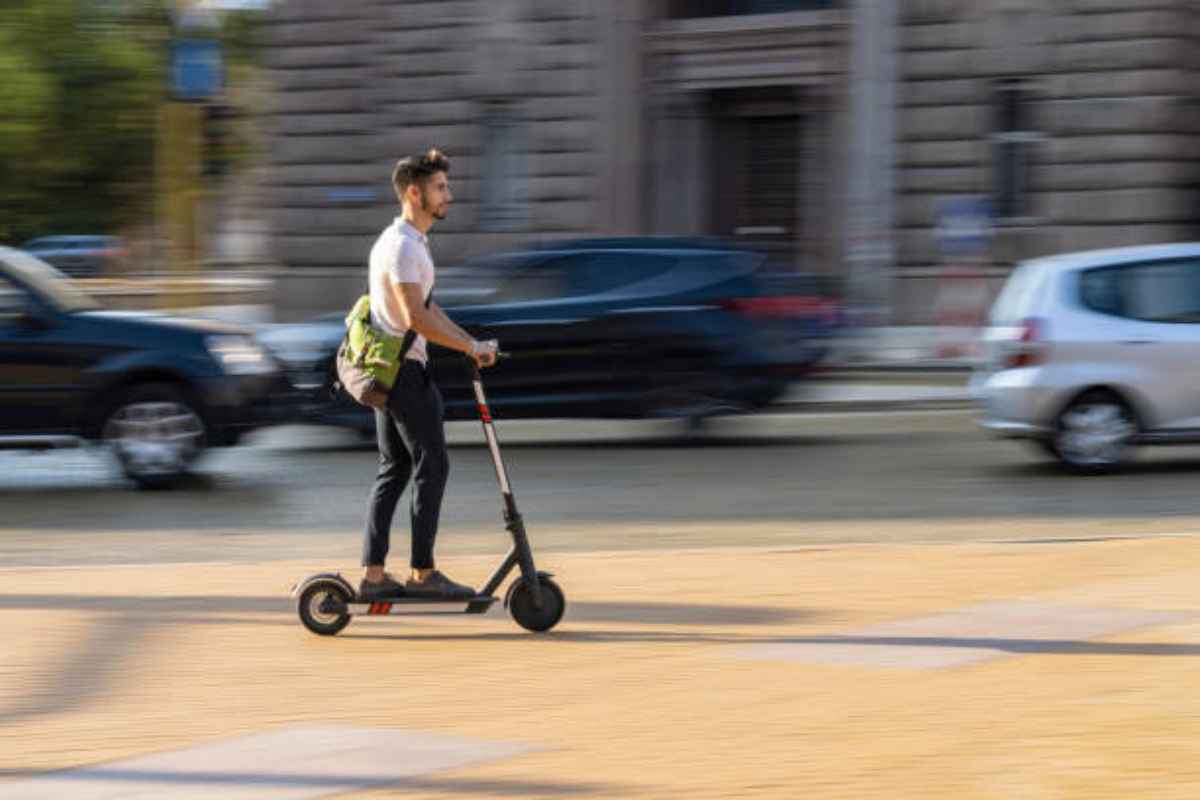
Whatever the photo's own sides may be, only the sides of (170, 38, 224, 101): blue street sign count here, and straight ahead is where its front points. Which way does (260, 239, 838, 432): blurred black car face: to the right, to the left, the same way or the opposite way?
to the right

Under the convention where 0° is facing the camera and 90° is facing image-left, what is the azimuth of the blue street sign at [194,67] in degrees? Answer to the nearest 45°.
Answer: approximately 0°

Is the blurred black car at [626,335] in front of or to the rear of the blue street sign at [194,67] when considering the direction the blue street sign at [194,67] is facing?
in front

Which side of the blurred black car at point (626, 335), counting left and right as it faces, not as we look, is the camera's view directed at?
left

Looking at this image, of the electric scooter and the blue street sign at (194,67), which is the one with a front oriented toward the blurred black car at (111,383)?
the blue street sign

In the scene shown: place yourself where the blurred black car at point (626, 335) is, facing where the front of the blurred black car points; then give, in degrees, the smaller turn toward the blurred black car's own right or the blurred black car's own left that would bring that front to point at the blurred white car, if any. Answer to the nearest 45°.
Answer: approximately 135° to the blurred black car's own left

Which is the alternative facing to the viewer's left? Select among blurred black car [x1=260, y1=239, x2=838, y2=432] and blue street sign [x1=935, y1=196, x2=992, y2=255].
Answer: the blurred black car

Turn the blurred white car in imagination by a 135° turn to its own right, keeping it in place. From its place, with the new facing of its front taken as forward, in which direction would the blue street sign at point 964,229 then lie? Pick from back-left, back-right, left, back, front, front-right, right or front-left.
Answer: back-right

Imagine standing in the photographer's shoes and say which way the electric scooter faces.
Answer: facing to the right of the viewer

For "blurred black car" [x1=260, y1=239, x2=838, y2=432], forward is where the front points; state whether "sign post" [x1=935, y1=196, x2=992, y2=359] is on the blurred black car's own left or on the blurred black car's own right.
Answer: on the blurred black car's own right

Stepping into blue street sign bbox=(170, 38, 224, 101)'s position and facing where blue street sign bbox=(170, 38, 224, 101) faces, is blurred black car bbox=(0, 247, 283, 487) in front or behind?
in front

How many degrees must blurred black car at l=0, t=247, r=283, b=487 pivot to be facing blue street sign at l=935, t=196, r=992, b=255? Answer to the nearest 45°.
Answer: approximately 45° to its left

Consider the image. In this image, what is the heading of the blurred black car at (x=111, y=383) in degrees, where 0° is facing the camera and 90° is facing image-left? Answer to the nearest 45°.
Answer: approximately 270°

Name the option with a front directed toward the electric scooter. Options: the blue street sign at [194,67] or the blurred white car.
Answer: the blue street sign

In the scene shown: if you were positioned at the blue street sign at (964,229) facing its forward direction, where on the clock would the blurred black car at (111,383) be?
The blurred black car is roughly at 1 o'clock from the blue street sign.

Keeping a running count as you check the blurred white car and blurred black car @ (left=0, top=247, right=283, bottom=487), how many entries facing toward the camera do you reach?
0
